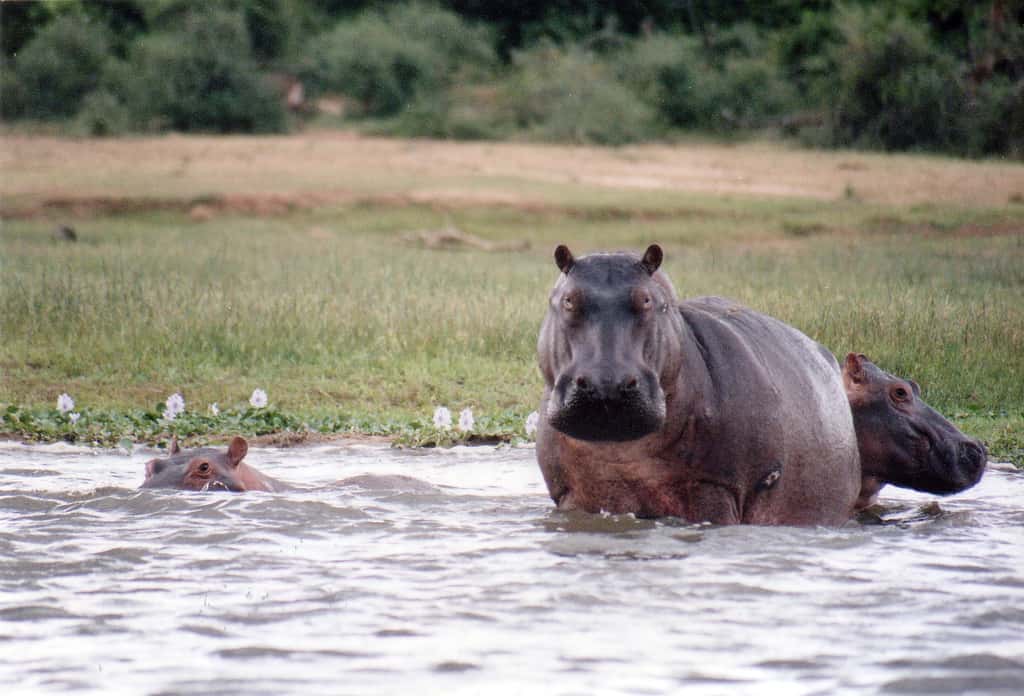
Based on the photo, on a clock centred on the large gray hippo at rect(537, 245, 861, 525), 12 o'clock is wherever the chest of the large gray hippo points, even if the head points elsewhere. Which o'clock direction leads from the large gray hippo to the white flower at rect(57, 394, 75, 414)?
The white flower is roughly at 3 o'clock from the large gray hippo.

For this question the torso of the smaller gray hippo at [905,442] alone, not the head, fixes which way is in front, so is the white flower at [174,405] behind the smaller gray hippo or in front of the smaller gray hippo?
behind

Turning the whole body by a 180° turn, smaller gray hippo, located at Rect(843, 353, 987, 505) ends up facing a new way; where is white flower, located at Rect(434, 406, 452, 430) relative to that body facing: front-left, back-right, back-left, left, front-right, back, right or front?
front-right

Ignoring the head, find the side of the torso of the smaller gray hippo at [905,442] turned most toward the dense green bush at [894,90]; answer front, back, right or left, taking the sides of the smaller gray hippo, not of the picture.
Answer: left

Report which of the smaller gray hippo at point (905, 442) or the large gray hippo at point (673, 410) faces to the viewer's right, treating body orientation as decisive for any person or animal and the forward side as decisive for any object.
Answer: the smaller gray hippo at point (905, 442)

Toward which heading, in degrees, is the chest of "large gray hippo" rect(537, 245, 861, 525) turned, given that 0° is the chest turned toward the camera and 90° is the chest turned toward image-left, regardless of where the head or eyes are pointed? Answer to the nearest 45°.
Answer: approximately 45°

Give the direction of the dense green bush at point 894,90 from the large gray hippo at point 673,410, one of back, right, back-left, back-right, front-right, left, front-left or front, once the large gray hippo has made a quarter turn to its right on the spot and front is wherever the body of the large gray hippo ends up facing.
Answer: front-right

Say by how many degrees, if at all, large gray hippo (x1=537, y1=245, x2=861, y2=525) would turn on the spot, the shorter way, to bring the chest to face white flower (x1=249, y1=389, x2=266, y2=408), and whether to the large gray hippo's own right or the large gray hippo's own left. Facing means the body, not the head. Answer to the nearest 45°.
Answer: approximately 90° to the large gray hippo's own right

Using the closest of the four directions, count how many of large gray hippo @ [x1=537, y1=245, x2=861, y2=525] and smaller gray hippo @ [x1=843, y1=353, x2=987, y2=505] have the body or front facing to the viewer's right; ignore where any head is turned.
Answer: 1

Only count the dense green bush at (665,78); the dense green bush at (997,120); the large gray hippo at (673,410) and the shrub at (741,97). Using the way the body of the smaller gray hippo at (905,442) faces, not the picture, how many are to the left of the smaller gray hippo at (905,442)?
3

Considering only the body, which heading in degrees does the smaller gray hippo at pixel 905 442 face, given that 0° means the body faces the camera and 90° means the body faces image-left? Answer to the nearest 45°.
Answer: approximately 270°

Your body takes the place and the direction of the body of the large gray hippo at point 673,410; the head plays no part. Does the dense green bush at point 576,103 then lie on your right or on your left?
on your right

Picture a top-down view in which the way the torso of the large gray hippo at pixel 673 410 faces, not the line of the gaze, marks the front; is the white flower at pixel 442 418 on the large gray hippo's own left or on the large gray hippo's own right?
on the large gray hippo's own right
